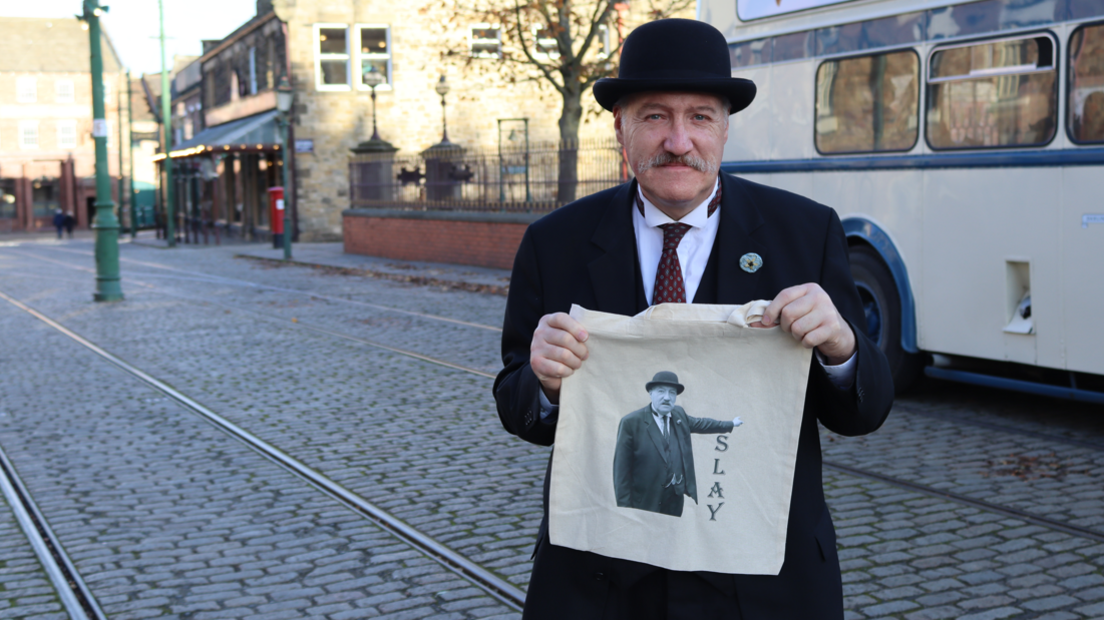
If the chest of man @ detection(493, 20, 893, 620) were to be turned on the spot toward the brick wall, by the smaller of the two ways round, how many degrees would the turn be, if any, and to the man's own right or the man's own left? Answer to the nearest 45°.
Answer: approximately 180°

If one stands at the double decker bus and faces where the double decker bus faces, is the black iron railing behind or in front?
behind

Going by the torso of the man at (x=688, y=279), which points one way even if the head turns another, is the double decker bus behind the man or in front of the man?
behind

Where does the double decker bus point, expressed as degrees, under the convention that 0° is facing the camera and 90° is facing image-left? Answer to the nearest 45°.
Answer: approximately 315°

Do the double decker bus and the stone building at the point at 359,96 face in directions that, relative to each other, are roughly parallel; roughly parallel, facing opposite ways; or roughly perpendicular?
roughly perpendicular

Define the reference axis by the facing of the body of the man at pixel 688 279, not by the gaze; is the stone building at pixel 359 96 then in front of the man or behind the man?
behind

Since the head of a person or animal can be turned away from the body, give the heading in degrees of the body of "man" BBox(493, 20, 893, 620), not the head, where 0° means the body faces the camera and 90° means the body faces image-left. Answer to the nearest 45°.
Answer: approximately 0°

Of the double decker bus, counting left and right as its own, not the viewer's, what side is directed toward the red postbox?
back

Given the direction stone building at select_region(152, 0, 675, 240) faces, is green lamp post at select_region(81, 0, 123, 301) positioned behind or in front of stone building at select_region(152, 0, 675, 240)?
in front

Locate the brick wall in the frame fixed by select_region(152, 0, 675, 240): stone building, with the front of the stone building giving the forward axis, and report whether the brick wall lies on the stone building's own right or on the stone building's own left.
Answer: on the stone building's own left
